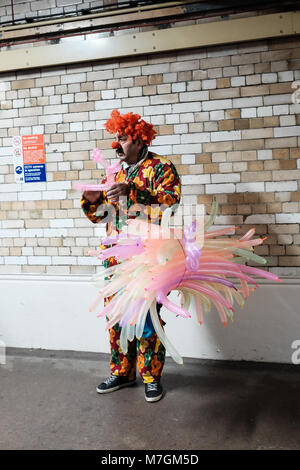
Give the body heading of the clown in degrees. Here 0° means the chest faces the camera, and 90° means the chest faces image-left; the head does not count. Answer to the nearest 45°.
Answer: approximately 45°

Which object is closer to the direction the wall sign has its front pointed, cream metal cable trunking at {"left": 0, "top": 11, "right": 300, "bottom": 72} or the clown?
the clown

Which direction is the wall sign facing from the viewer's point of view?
toward the camera

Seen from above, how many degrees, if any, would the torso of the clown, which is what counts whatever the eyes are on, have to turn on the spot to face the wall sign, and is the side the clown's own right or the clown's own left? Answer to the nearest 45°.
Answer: approximately 90° to the clown's own right

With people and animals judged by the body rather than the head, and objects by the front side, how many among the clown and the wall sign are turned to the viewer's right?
0
